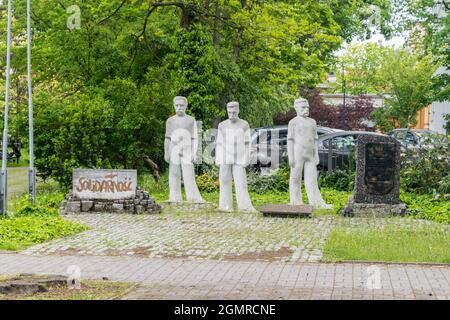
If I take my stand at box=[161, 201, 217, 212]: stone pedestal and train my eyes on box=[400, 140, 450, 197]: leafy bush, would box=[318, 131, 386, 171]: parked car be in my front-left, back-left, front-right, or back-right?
front-left

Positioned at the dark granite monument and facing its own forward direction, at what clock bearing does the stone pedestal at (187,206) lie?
The stone pedestal is roughly at 3 o'clock from the dark granite monument.

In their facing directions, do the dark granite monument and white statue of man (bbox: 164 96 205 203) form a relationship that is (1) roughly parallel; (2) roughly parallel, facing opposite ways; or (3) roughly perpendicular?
roughly parallel

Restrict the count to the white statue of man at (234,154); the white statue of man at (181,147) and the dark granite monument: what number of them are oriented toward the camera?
3

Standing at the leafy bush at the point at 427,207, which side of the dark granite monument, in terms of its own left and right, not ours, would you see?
left

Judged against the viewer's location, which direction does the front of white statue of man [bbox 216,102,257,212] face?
facing the viewer

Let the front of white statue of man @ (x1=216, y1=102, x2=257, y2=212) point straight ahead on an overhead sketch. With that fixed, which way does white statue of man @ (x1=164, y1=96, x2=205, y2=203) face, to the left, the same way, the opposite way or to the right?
the same way

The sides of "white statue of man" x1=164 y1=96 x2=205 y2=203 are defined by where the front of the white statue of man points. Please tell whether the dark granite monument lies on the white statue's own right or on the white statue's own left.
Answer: on the white statue's own left

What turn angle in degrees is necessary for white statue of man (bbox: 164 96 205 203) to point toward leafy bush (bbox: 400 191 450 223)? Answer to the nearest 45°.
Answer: approximately 90° to its left

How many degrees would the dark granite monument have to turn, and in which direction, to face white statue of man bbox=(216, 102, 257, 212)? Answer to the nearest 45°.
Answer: approximately 90° to its right

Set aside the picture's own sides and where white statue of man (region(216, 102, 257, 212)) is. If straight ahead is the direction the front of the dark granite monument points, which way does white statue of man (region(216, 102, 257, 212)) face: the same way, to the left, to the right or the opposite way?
the same way

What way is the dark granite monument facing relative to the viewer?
toward the camera

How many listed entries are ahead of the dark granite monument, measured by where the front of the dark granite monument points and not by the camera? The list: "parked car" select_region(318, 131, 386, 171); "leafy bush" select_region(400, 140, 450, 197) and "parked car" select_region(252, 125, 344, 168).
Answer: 0
